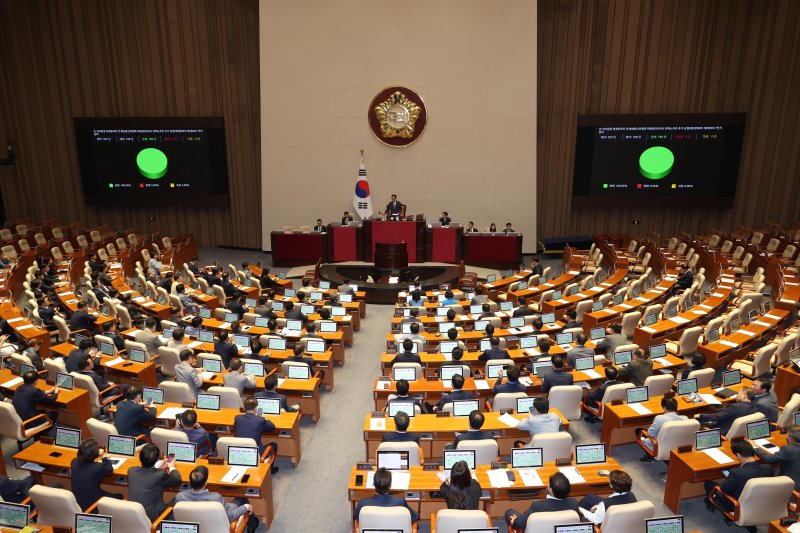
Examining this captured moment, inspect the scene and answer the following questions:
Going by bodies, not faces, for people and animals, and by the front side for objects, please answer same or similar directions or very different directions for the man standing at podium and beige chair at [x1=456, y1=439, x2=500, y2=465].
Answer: very different directions

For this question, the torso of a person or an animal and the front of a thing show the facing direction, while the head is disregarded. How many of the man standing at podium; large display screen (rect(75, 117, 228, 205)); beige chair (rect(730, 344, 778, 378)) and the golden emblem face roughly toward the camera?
3

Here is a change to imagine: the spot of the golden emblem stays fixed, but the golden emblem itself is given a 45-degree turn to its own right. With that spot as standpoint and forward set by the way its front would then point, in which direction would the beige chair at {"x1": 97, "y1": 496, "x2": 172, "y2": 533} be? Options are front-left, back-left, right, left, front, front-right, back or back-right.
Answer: front-left

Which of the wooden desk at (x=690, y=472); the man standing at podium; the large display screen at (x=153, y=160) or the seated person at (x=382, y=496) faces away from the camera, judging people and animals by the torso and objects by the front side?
the seated person

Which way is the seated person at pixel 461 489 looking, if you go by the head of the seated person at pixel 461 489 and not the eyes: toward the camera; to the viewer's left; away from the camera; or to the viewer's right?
away from the camera

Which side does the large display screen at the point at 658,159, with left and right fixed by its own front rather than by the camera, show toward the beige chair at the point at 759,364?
front

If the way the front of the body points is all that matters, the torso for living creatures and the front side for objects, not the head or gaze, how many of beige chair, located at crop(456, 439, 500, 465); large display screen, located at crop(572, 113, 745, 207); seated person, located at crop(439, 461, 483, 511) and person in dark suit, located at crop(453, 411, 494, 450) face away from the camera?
3

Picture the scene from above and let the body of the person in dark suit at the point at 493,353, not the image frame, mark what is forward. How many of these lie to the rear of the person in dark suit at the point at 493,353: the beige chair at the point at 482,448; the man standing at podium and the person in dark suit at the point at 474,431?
2

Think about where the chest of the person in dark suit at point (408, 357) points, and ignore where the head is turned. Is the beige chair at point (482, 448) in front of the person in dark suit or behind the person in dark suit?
behind

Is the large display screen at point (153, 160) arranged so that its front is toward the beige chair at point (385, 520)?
yes

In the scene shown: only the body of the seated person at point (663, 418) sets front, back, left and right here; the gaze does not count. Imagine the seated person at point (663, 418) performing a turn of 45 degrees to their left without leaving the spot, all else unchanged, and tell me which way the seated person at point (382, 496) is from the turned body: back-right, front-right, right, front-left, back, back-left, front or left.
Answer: front-left

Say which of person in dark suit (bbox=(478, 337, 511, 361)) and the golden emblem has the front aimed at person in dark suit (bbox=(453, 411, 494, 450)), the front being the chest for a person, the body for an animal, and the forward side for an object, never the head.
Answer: the golden emblem

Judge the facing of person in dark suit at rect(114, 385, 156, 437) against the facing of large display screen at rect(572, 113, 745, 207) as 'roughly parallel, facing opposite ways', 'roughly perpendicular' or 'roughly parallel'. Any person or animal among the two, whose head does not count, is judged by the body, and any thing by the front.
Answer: roughly parallel, facing opposite ways

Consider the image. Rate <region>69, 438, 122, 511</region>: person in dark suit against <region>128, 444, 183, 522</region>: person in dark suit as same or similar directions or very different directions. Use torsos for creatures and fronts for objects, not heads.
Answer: same or similar directions

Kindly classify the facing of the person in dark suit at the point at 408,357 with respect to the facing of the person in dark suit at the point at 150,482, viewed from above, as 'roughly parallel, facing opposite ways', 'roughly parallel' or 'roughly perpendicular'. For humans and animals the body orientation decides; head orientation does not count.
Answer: roughly parallel

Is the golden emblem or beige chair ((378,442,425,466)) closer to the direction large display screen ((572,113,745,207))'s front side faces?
the beige chair

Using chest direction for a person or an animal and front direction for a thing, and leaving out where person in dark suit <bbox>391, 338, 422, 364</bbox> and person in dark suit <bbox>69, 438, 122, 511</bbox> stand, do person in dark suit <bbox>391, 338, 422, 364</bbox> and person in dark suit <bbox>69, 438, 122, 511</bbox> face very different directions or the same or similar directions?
same or similar directions

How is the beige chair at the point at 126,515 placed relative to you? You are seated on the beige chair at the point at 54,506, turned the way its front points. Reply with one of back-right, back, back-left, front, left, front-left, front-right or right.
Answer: right
